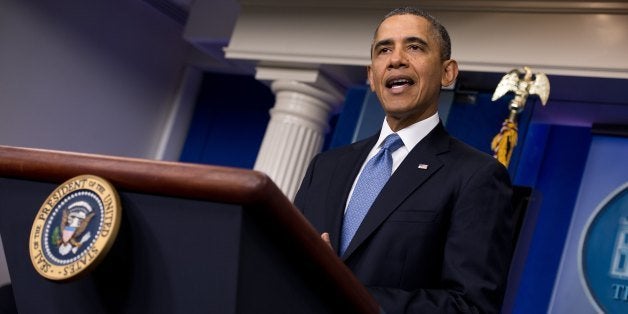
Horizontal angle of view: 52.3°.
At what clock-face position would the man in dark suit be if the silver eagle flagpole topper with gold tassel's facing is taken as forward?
The man in dark suit is roughly at 12 o'clock from the silver eagle flagpole topper with gold tassel.

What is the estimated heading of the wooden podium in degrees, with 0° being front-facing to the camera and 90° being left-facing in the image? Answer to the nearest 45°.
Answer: approximately 45°

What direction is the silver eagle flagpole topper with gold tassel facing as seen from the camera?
toward the camera

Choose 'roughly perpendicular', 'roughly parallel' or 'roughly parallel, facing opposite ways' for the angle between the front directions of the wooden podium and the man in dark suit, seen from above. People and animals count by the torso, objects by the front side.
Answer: roughly parallel

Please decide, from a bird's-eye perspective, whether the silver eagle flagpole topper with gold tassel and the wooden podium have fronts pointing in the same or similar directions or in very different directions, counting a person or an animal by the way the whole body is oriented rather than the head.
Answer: same or similar directions

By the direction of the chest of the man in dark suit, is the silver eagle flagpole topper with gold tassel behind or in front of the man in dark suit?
behind

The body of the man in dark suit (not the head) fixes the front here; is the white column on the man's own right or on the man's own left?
on the man's own right

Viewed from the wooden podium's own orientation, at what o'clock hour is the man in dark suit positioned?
The man in dark suit is roughly at 6 o'clock from the wooden podium.

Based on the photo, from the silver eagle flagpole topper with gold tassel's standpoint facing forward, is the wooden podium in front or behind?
in front

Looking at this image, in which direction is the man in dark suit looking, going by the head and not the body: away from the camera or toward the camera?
toward the camera

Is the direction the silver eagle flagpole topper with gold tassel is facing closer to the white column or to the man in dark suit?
the man in dark suit

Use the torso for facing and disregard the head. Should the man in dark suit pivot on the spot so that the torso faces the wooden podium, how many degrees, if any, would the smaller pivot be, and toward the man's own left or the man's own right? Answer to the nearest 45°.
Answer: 0° — they already face it

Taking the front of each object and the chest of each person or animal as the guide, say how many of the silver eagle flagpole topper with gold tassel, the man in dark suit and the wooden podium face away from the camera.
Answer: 0
